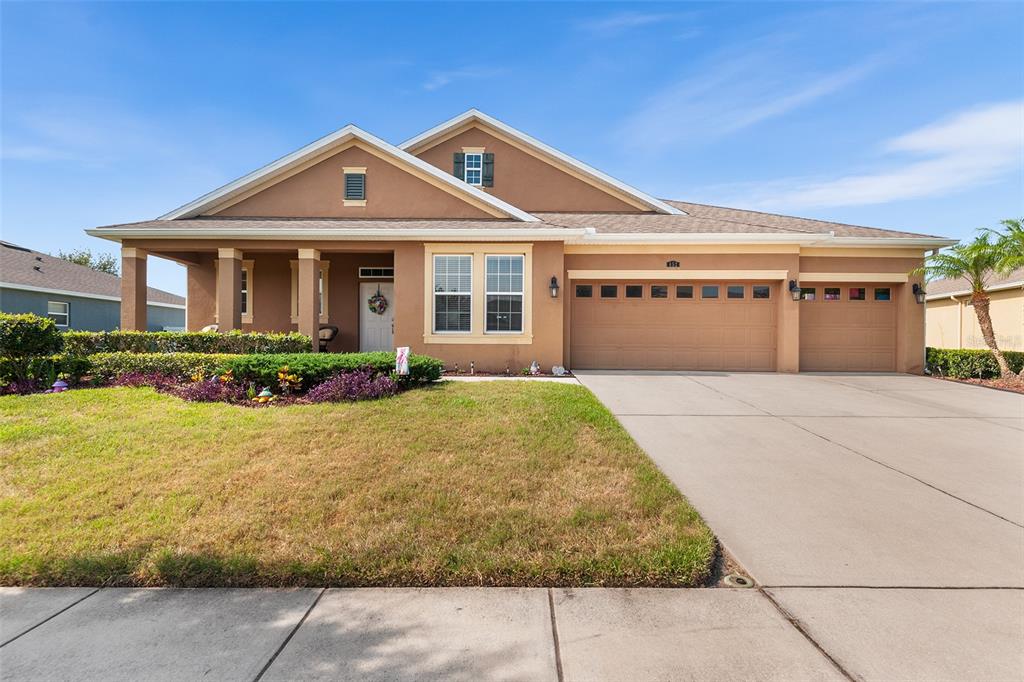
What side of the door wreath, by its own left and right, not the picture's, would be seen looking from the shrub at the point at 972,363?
left

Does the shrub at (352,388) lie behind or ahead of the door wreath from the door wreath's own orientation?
ahead

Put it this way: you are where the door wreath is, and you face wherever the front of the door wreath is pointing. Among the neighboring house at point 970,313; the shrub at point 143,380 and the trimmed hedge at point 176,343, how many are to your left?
1

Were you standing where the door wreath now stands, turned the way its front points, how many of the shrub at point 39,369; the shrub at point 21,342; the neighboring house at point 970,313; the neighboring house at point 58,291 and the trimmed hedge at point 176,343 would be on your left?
1

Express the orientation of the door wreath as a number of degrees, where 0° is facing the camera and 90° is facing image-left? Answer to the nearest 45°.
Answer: approximately 0°

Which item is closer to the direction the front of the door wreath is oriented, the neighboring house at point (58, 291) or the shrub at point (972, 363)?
the shrub

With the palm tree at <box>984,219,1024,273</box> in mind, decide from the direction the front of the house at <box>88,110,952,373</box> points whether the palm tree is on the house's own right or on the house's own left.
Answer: on the house's own left

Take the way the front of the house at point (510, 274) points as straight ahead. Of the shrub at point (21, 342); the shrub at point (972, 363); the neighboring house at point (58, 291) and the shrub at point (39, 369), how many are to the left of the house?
1

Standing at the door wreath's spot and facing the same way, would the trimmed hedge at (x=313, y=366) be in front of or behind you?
in front
